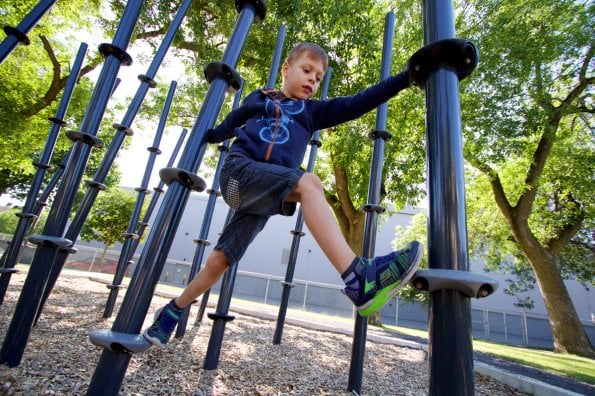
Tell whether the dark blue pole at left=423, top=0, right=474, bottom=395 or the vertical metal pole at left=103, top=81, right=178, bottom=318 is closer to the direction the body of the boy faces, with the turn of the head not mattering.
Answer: the dark blue pole

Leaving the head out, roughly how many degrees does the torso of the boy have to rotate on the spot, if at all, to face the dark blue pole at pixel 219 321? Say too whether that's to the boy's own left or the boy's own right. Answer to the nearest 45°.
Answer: approximately 135° to the boy's own left

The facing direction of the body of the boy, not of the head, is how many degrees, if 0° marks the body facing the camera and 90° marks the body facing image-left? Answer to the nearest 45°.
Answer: approximately 315°
